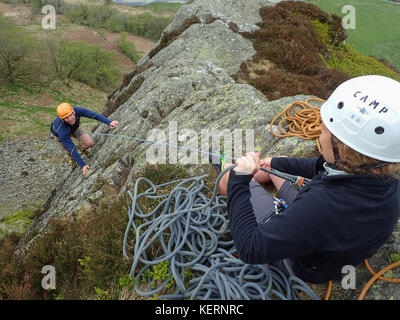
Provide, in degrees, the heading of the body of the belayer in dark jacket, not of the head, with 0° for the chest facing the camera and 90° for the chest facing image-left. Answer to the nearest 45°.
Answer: approximately 135°

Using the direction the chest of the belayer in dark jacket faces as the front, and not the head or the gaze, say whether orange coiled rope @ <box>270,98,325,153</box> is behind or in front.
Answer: in front

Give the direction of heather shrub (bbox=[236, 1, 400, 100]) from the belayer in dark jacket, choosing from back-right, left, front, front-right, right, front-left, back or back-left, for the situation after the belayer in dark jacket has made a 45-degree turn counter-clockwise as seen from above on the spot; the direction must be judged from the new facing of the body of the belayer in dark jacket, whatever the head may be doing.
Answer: right

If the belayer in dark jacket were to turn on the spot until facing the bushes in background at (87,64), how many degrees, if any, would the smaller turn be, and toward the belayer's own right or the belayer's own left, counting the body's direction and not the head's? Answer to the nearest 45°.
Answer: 0° — they already face it
